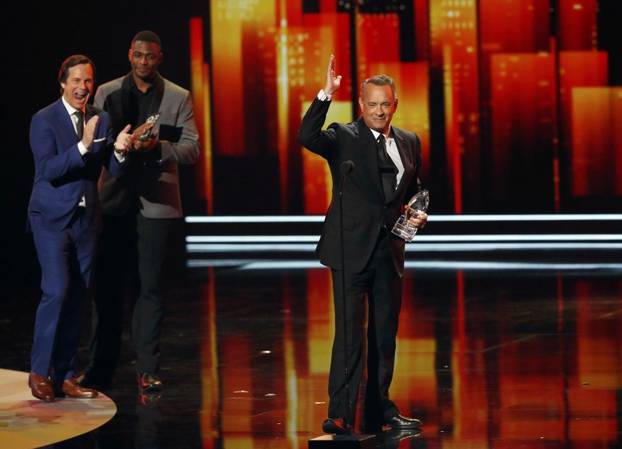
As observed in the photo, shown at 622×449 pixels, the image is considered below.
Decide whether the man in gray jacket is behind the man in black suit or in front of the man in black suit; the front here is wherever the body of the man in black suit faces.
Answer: behind

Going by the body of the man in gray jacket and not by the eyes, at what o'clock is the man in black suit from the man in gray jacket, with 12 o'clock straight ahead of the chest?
The man in black suit is roughly at 11 o'clock from the man in gray jacket.

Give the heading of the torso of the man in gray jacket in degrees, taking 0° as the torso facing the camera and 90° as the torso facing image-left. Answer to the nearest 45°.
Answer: approximately 0°

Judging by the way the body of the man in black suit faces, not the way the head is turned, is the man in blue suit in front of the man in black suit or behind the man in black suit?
behind

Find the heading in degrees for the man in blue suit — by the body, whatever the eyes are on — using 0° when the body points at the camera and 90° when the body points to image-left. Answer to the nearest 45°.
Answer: approximately 315°

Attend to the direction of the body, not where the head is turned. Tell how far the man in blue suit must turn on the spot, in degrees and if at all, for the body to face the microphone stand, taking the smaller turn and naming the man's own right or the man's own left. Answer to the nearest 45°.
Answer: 0° — they already face it
